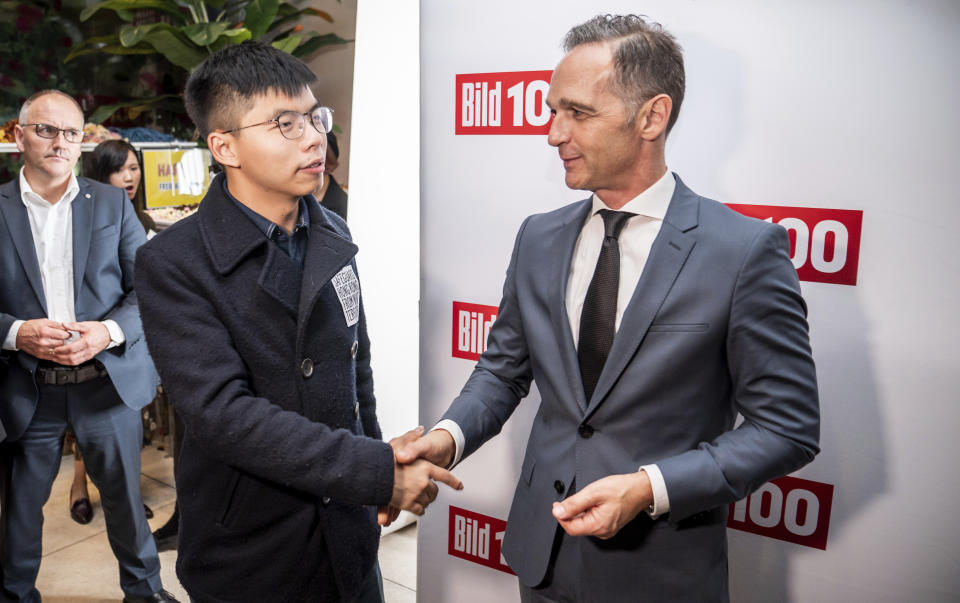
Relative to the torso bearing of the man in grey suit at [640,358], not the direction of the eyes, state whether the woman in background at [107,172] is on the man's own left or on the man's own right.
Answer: on the man's own right

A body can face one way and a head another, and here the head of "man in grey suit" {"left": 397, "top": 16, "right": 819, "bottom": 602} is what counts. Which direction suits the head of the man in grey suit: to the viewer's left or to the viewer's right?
to the viewer's left

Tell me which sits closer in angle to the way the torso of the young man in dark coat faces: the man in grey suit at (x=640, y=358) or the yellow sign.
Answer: the man in grey suit

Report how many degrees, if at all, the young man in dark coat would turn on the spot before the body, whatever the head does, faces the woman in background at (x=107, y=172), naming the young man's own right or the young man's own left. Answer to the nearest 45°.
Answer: approximately 135° to the young man's own left

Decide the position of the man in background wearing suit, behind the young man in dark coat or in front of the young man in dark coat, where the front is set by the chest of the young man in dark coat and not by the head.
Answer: behind

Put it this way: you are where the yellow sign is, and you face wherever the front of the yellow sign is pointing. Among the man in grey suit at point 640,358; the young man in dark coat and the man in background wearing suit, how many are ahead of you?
3

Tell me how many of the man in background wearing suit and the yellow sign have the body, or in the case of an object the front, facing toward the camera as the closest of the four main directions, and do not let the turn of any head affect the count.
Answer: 2

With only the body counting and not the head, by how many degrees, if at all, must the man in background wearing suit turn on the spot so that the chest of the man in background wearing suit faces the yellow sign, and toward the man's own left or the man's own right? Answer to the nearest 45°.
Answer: approximately 180°

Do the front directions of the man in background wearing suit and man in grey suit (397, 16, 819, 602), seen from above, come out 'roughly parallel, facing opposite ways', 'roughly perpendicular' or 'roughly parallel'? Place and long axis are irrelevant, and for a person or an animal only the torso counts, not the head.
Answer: roughly perpendicular

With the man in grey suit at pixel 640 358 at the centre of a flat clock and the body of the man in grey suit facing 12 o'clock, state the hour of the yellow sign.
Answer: The yellow sign is roughly at 3 o'clock from the man in grey suit.
